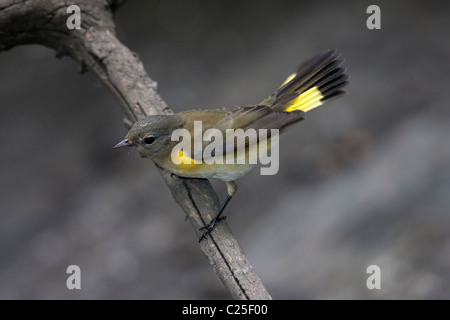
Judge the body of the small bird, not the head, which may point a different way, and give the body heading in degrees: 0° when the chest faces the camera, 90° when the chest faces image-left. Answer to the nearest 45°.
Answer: approximately 90°
